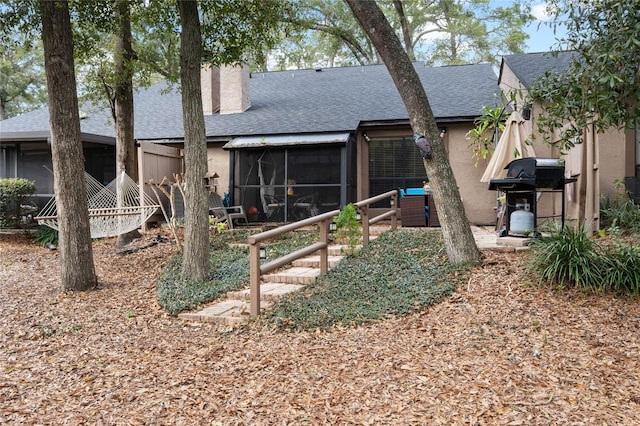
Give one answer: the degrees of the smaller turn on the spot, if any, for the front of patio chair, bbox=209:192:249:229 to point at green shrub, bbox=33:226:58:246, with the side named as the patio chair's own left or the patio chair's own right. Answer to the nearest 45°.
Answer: approximately 135° to the patio chair's own right

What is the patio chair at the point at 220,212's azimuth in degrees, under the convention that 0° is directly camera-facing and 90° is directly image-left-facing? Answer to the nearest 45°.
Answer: approximately 315°

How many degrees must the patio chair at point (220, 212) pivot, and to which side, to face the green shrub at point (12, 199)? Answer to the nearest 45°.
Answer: approximately 135° to its right
